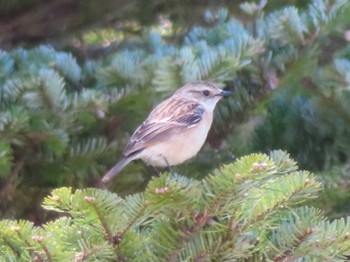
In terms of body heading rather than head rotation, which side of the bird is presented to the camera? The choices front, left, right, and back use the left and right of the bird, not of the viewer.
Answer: right
